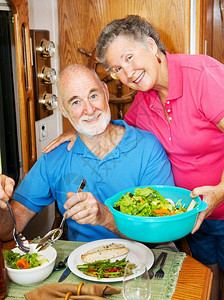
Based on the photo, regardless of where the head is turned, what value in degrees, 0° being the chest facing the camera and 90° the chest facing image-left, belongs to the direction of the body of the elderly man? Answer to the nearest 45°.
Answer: approximately 0°

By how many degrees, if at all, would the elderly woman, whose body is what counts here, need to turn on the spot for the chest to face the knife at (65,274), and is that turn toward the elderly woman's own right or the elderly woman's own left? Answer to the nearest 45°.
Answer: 0° — they already face it

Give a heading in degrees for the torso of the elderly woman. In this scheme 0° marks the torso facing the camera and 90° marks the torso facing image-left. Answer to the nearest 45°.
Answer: approximately 45°
